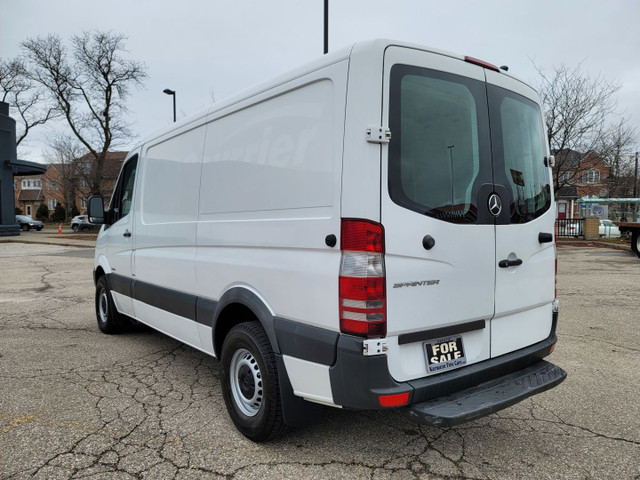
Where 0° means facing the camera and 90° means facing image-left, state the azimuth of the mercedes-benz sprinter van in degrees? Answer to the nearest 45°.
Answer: approximately 135°

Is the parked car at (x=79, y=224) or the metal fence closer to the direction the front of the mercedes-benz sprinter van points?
the parked car

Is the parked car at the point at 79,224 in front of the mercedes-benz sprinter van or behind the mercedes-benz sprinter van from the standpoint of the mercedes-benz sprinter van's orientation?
in front

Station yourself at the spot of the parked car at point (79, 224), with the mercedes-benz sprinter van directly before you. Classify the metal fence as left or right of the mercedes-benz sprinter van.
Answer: left

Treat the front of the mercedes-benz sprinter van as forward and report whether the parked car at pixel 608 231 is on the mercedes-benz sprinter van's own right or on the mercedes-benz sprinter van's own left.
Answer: on the mercedes-benz sprinter van's own right

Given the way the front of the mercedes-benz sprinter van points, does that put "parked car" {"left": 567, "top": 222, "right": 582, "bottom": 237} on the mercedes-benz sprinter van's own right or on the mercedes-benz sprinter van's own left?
on the mercedes-benz sprinter van's own right

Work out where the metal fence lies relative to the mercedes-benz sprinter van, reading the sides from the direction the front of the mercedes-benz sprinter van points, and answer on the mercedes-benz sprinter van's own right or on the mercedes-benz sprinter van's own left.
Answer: on the mercedes-benz sprinter van's own right
